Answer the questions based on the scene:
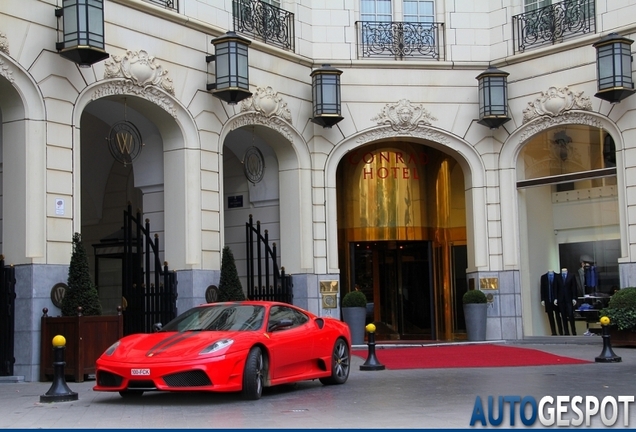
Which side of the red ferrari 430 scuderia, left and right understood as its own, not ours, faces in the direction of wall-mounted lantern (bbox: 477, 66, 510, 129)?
back

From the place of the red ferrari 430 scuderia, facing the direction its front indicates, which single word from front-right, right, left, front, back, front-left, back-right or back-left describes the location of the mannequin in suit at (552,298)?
back

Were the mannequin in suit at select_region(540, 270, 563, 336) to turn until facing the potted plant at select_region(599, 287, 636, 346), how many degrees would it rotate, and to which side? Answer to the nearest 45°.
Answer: approximately 45° to its left

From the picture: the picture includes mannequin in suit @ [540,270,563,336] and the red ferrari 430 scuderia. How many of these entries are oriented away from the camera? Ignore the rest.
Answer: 0

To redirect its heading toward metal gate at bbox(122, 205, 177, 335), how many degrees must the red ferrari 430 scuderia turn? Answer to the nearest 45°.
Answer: approximately 135° to its right

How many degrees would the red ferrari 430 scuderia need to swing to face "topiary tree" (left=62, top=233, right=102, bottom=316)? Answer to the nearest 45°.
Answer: approximately 90° to its right

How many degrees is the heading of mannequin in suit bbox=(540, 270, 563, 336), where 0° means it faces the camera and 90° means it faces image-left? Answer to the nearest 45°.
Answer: approximately 0°

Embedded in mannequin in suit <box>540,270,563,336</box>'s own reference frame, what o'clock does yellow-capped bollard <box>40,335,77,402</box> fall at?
The yellow-capped bollard is roughly at 1 o'clock from the mannequin in suit.

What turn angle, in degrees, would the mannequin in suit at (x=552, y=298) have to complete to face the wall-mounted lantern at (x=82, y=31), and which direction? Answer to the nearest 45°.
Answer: approximately 45° to its right

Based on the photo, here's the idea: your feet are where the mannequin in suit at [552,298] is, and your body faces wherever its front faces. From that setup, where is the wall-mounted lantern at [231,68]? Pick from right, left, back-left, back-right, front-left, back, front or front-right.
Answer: front-right

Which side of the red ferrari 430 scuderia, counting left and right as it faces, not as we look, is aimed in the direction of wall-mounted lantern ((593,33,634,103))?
back

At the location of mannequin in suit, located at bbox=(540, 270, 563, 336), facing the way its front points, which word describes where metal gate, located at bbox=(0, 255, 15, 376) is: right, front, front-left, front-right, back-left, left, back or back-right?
front-right

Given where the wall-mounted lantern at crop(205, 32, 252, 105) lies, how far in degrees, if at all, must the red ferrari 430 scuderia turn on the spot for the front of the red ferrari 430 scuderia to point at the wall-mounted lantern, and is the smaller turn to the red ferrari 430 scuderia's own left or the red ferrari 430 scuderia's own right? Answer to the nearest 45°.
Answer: approximately 135° to the red ferrari 430 scuderia's own right

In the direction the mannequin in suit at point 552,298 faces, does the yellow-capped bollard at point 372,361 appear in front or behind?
in front

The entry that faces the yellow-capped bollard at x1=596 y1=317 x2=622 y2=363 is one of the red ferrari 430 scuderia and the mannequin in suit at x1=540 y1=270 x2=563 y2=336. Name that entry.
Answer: the mannequin in suit
